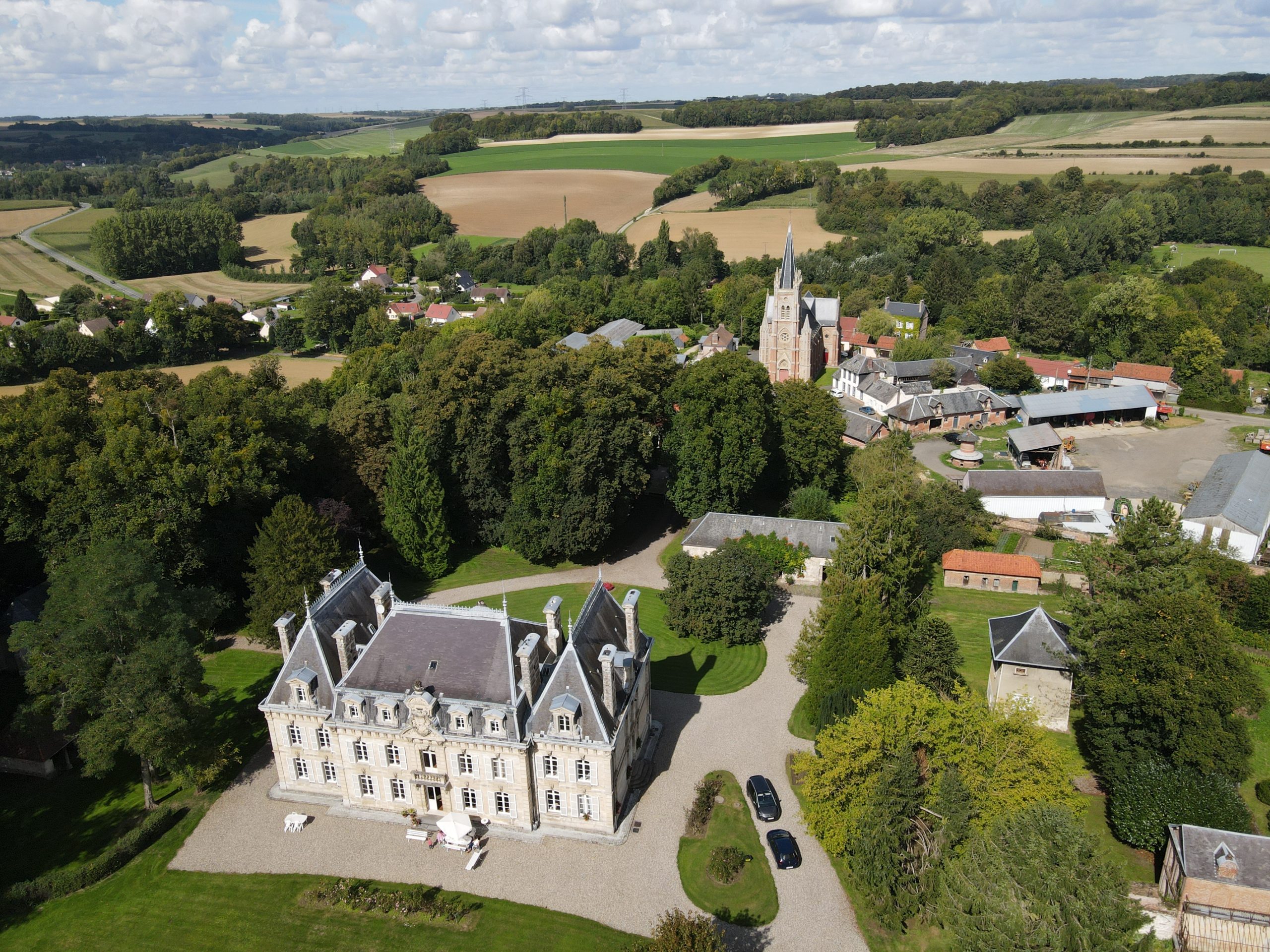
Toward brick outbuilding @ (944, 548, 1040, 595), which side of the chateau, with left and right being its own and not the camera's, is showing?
left

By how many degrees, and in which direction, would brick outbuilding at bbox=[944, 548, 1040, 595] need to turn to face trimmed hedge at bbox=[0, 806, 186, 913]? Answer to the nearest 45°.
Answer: approximately 45° to its right

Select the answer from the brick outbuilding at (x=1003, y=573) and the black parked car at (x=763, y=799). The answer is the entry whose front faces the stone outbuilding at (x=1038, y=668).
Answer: the brick outbuilding at (x=1003, y=573)

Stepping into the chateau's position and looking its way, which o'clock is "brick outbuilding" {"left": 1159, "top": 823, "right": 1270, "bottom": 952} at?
The brick outbuilding is roughly at 10 o'clock from the chateau.

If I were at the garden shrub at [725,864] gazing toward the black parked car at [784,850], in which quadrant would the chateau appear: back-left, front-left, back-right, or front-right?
back-left

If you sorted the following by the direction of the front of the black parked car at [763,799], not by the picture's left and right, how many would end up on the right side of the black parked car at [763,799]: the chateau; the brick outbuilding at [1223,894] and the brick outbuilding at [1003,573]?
1

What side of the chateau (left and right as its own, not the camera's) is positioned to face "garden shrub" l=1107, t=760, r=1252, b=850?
left

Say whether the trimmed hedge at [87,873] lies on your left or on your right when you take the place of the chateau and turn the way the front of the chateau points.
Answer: on your right

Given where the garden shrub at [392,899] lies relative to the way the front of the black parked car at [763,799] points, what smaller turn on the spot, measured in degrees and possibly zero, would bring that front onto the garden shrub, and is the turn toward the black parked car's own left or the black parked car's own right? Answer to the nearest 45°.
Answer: approximately 45° to the black parked car's own right

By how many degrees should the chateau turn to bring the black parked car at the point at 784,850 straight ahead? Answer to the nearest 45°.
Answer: approximately 45° to its left
